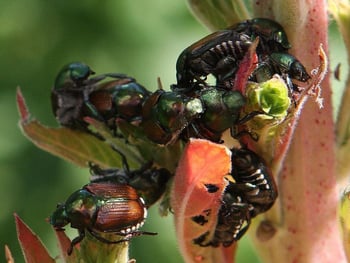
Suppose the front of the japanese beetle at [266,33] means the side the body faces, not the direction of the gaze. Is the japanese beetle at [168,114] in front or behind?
behind

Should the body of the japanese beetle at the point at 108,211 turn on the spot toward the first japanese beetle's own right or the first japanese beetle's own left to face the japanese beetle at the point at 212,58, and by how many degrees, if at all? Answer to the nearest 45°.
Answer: approximately 180°

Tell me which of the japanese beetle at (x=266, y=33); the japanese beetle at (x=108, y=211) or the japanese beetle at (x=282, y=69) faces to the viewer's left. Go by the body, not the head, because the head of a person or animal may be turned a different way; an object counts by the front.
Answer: the japanese beetle at (x=108, y=211)

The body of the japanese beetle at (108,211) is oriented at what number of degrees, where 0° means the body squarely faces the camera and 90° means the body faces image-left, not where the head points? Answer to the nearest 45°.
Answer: approximately 90°

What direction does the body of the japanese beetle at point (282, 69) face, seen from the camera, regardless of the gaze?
to the viewer's right

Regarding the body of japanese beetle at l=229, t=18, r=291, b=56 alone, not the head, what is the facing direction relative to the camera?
to the viewer's right

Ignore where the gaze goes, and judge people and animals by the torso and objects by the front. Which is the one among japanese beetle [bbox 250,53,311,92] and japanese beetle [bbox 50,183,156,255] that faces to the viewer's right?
japanese beetle [bbox 250,53,311,92]
